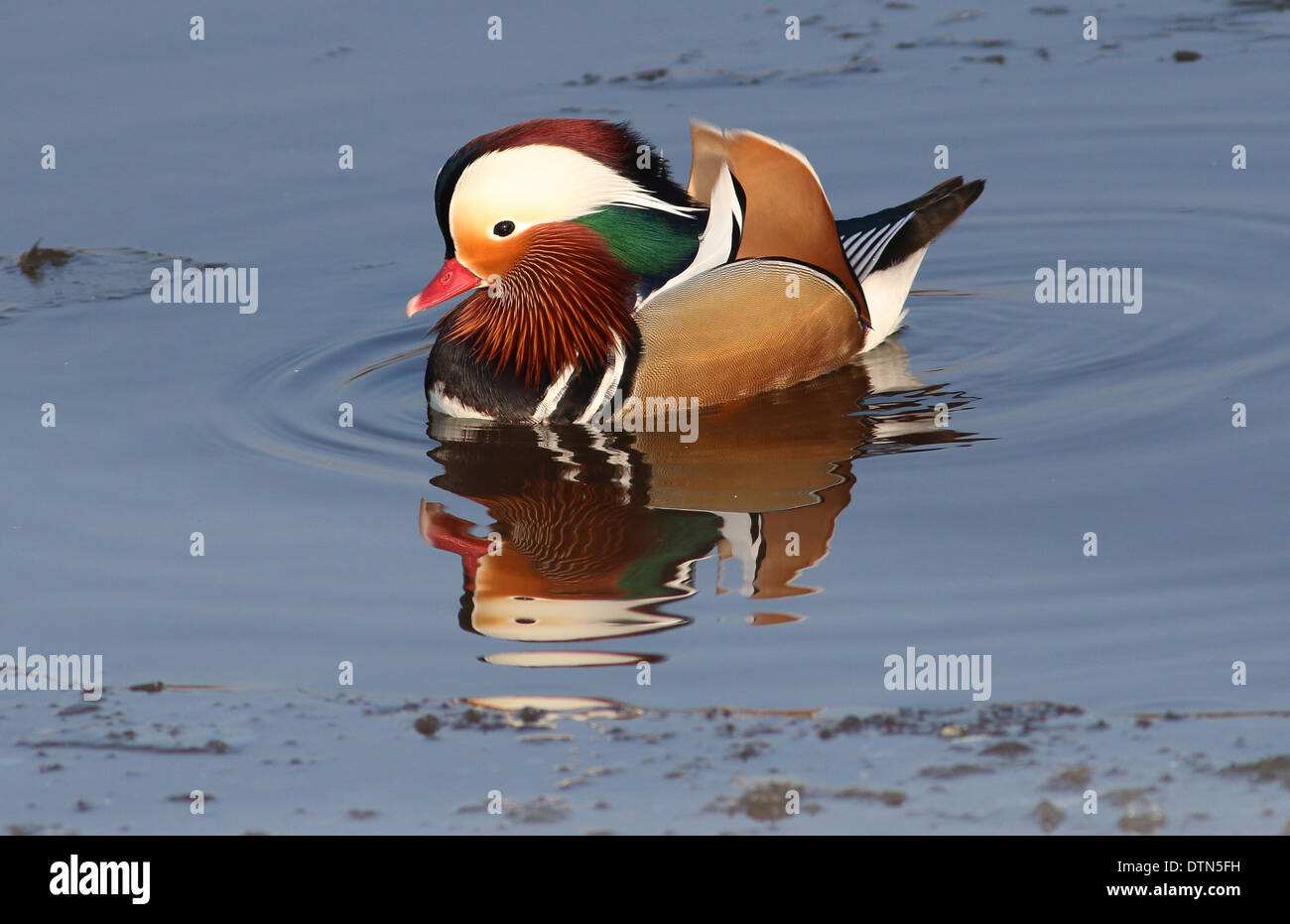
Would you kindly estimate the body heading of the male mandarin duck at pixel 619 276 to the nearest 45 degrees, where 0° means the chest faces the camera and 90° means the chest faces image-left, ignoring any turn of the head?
approximately 45°
